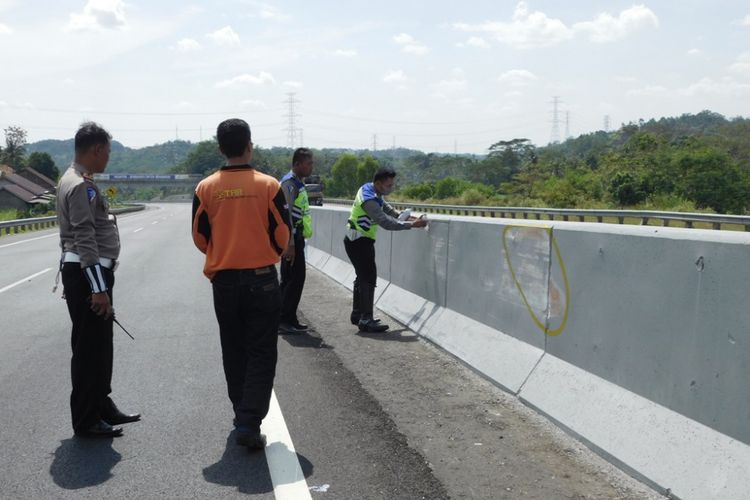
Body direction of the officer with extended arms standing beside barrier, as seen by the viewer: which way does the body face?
to the viewer's right

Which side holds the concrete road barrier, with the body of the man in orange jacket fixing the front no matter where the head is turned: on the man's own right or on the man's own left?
on the man's own right

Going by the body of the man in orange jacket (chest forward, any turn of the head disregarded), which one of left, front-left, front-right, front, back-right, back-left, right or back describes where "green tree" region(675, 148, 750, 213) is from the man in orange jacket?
front-right

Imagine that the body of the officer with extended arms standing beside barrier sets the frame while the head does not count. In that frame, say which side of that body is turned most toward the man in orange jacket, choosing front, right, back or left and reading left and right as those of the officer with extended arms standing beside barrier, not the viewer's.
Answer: right

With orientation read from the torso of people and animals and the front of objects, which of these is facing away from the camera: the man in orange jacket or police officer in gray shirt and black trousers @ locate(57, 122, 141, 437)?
the man in orange jacket

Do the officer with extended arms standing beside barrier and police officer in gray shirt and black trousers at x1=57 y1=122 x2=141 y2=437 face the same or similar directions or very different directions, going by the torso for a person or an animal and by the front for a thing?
same or similar directions

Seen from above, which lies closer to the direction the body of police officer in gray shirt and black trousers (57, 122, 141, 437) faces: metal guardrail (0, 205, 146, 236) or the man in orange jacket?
the man in orange jacket

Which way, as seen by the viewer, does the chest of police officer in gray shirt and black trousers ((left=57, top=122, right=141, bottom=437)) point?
to the viewer's right

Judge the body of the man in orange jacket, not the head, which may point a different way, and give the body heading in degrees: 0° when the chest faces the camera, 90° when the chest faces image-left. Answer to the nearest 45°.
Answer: approximately 180°

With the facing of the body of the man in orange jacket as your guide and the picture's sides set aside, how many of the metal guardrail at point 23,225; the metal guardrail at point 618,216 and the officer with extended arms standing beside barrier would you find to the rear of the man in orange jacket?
0

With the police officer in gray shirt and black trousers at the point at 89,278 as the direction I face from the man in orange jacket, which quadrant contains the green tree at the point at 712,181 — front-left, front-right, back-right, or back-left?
back-right

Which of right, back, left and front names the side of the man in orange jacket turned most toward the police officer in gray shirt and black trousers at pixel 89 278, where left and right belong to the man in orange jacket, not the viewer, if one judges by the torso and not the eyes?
left
